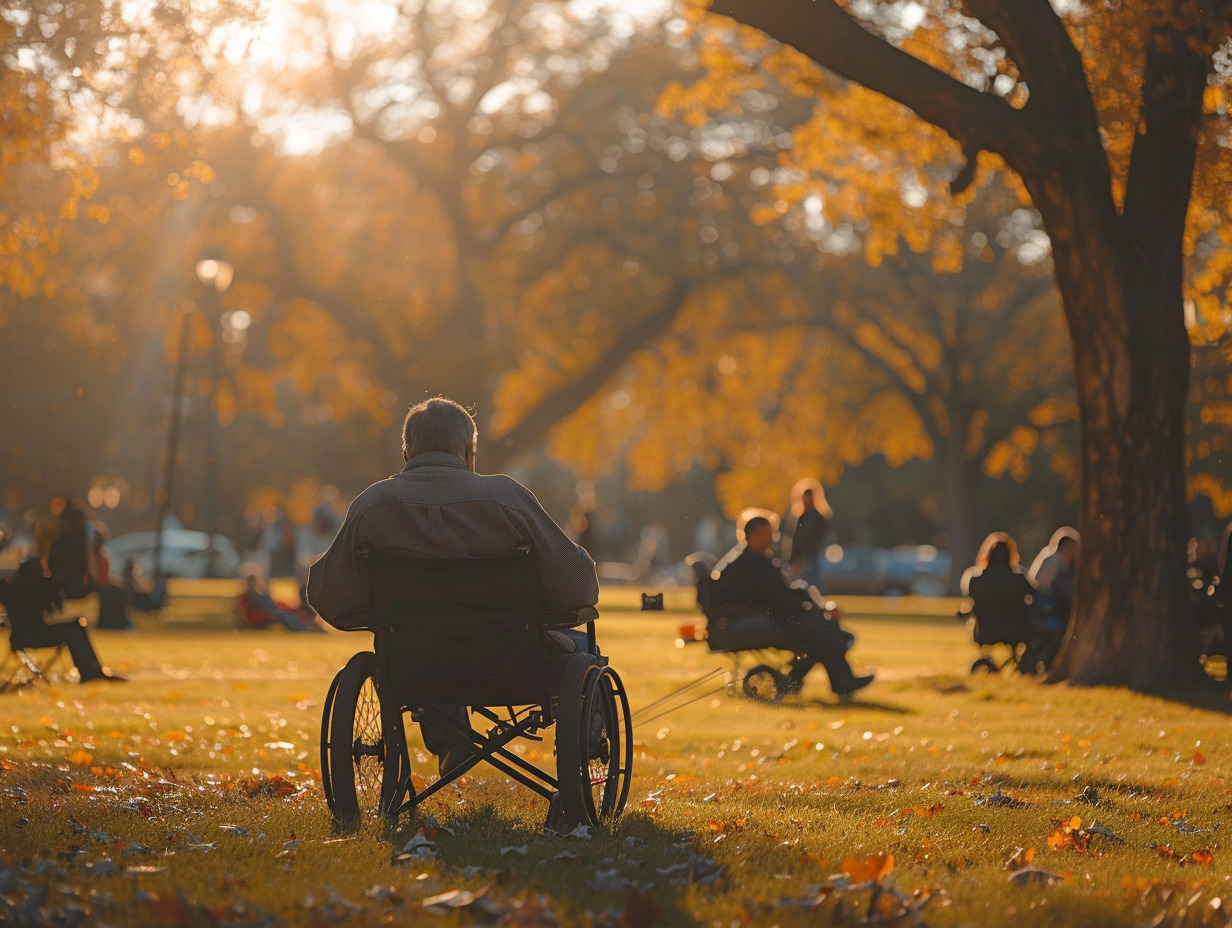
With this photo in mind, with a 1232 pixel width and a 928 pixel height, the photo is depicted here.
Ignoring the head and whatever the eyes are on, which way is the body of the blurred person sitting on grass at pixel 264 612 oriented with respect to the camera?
to the viewer's right

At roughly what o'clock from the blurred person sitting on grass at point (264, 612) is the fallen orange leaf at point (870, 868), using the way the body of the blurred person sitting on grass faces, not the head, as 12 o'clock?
The fallen orange leaf is roughly at 3 o'clock from the blurred person sitting on grass.

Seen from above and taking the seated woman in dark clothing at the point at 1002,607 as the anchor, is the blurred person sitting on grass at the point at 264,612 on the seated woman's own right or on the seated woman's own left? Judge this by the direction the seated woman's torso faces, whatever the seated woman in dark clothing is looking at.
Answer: on the seated woman's own left

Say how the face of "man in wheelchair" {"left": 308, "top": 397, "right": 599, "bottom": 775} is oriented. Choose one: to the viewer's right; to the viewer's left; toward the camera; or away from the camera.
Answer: away from the camera

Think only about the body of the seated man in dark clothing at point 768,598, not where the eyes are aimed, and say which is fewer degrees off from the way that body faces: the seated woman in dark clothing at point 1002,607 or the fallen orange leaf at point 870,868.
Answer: the seated woman in dark clothing

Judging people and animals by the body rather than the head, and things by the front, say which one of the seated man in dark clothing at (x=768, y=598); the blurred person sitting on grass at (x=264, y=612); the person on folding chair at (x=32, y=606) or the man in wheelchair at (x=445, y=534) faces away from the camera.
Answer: the man in wheelchair

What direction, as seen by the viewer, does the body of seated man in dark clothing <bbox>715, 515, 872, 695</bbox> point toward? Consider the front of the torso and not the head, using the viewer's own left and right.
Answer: facing to the right of the viewer

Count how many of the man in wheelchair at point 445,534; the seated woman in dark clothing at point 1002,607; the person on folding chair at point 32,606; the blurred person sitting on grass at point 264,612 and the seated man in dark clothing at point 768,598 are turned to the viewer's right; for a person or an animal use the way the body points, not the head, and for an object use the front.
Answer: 3

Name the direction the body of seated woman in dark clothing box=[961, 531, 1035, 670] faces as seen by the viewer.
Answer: away from the camera

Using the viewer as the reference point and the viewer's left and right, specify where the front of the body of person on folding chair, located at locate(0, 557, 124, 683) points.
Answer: facing to the right of the viewer

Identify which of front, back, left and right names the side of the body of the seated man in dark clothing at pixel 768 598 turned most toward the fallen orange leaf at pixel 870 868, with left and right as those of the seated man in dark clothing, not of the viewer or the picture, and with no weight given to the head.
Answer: right

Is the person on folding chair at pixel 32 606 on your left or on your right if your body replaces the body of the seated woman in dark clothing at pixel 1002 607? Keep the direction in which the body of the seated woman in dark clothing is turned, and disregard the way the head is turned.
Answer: on your left

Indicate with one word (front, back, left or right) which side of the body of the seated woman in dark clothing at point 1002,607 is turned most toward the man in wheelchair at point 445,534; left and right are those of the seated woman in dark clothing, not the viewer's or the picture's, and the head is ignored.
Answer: back

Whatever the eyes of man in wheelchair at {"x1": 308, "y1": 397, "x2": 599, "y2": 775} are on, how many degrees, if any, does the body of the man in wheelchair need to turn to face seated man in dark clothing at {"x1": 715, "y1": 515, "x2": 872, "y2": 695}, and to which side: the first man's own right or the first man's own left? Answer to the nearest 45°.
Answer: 0° — they already face them
